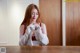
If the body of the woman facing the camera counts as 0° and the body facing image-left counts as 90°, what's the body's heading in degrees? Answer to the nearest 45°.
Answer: approximately 0°
